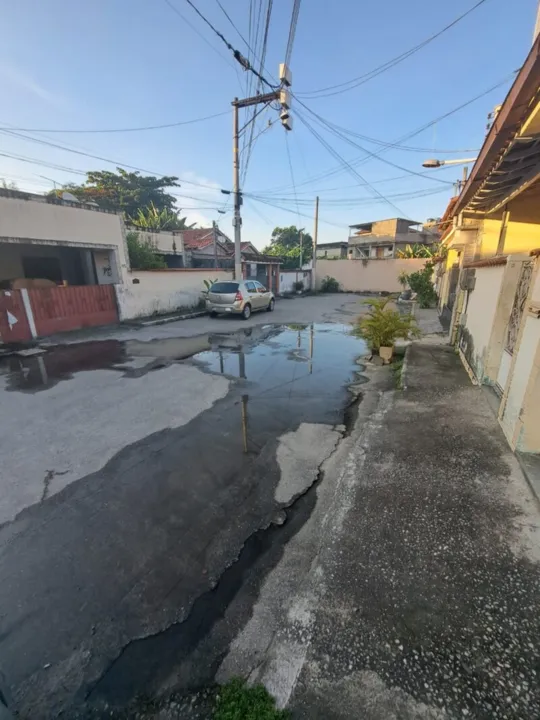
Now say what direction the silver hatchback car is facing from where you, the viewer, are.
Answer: facing away from the viewer and to the right of the viewer

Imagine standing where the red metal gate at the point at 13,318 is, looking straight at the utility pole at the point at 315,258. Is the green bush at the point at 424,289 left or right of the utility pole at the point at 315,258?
right

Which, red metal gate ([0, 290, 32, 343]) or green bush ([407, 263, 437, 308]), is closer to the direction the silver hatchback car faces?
the green bush

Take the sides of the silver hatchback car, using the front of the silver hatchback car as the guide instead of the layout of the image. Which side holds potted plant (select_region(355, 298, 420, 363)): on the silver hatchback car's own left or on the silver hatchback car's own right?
on the silver hatchback car's own right

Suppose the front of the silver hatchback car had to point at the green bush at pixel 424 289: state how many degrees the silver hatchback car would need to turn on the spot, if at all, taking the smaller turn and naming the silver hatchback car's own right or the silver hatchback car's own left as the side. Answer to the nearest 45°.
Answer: approximately 45° to the silver hatchback car's own right

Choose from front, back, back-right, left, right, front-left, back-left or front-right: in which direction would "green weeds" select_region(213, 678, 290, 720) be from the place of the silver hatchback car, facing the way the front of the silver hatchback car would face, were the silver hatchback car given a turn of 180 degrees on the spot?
front-left

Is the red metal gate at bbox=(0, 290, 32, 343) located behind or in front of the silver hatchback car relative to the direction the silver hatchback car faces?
behind

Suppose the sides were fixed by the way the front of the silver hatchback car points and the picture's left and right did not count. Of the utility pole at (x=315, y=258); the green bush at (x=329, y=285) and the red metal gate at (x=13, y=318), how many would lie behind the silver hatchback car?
1

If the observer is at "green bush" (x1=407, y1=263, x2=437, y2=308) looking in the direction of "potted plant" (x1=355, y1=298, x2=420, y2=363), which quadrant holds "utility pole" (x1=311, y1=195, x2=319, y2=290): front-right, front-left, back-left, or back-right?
back-right

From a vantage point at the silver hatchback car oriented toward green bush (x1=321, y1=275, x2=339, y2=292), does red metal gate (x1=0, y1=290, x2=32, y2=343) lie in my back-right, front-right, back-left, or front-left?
back-left

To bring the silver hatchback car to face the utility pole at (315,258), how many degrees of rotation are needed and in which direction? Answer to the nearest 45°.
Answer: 0° — it already faces it

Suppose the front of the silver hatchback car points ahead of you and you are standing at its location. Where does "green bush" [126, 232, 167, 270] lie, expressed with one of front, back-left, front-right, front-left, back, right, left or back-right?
left

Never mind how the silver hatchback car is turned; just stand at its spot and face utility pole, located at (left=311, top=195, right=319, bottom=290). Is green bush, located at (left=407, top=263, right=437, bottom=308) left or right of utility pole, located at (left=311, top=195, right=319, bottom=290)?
right

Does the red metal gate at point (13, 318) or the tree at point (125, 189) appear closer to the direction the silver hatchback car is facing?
the tree

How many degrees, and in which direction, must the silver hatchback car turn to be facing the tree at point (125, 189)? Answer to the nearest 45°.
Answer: approximately 90° to its left
